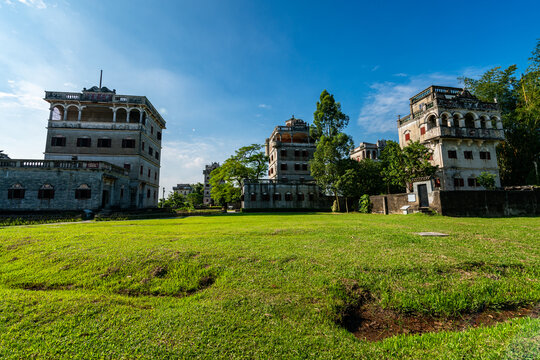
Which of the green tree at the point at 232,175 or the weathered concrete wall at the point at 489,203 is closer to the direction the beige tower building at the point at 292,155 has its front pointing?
the weathered concrete wall

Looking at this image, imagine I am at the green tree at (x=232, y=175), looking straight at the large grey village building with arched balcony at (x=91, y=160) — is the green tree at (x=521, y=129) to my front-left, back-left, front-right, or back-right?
back-left

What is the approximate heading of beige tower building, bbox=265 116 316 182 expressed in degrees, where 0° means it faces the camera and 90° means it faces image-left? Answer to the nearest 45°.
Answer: approximately 0°

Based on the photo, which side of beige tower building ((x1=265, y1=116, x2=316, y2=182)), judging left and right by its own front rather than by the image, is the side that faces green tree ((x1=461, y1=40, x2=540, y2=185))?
left

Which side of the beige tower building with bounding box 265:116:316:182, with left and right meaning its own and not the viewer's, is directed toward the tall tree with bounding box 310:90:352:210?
front

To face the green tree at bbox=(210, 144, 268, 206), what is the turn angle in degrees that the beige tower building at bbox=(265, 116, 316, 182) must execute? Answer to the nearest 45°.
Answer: approximately 45° to its right

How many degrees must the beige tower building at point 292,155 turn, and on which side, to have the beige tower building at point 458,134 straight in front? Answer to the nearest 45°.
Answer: approximately 45° to its left

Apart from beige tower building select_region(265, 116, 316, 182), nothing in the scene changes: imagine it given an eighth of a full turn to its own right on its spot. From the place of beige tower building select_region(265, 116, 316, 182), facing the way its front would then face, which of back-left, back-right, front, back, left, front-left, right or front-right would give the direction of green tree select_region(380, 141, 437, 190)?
left

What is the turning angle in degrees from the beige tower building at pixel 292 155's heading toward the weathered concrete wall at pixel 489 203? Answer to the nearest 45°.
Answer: approximately 45° to its left
